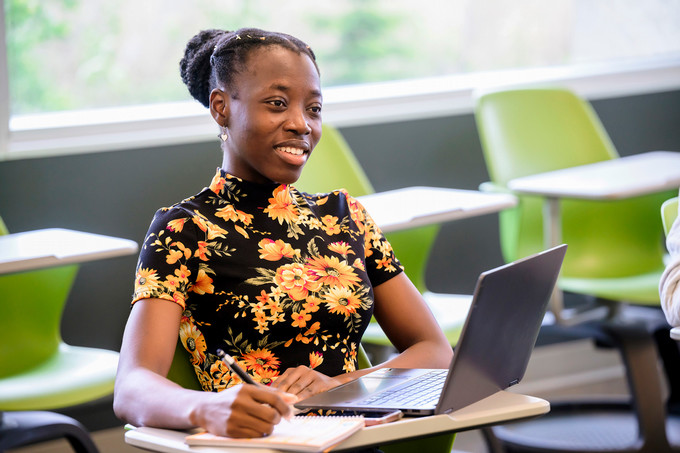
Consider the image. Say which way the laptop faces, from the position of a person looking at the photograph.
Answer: facing away from the viewer and to the left of the viewer

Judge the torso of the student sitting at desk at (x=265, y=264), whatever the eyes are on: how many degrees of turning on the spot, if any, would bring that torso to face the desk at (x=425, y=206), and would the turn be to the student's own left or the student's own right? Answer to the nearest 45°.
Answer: approximately 135° to the student's own left

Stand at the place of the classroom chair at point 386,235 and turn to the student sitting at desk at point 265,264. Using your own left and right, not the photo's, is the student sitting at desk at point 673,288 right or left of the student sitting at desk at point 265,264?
left

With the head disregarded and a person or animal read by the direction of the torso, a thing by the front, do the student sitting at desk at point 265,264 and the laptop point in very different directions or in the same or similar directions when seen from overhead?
very different directions

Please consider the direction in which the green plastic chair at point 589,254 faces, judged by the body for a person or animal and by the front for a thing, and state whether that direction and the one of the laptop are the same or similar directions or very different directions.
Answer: very different directions

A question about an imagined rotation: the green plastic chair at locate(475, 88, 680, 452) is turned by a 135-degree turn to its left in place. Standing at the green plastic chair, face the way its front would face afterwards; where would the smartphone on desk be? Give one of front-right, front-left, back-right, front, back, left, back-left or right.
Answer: back

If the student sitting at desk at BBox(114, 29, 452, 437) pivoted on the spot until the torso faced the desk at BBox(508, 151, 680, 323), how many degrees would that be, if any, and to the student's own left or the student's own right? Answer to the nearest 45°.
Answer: approximately 90° to the student's own left

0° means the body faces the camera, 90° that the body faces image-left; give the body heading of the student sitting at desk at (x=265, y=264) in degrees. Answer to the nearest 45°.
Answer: approximately 315°

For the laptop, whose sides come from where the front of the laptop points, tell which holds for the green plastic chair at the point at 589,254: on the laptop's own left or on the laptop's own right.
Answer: on the laptop's own right

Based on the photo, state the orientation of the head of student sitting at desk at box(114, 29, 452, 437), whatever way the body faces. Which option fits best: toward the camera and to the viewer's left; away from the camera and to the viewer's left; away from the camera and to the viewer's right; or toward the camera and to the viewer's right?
toward the camera and to the viewer's right

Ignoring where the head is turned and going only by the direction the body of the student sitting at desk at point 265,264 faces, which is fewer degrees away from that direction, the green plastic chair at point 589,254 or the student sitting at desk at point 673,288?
the student sitting at desk

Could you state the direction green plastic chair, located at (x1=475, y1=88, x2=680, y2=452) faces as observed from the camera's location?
facing the viewer and to the right of the viewer

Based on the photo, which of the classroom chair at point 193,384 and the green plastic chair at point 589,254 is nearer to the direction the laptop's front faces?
the classroom chair

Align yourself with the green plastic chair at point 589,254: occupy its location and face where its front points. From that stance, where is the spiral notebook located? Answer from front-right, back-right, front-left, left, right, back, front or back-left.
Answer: front-right
